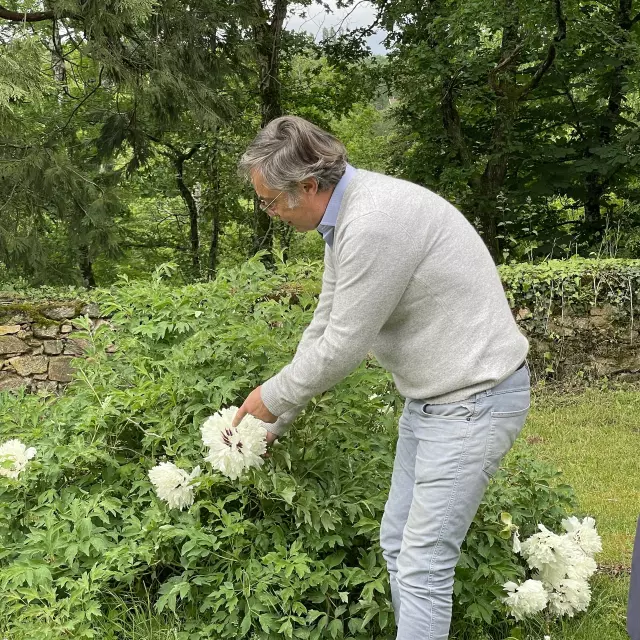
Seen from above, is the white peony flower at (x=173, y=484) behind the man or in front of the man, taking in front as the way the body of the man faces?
in front

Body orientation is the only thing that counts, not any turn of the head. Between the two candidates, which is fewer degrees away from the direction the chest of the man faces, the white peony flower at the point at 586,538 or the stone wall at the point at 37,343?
the stone wall

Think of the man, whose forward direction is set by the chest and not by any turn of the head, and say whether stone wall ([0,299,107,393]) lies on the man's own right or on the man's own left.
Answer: on the man's own right

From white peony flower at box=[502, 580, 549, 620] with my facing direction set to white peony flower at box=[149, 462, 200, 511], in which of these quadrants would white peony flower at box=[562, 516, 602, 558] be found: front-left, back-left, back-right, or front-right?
back-right

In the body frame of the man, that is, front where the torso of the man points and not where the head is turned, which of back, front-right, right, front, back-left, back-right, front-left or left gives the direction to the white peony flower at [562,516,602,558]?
back-right

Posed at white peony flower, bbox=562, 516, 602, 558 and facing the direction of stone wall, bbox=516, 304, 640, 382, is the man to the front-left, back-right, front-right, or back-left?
back-left

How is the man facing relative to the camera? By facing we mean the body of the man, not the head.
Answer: to the viewer's left

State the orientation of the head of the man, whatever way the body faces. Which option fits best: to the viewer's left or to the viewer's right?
to the viewer's left
